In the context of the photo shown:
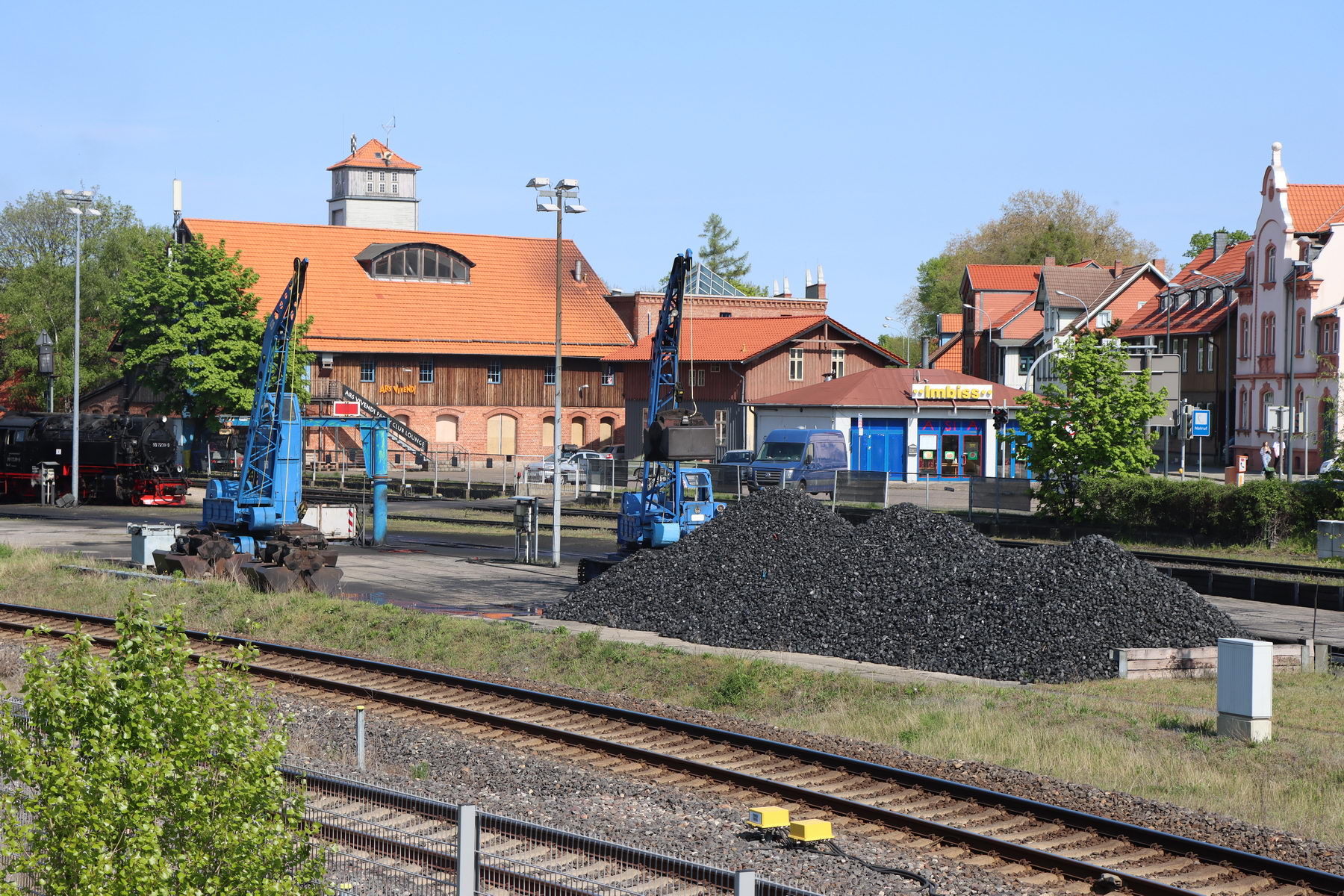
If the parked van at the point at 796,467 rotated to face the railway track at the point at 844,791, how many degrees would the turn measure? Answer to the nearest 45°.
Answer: approximately 45° to its left

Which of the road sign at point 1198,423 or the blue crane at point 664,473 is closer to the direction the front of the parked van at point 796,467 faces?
the blue crane

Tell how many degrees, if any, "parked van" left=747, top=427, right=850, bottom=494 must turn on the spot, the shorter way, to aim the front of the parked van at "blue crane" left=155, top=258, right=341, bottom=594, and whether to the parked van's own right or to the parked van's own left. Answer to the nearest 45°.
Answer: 0° — it already faces it

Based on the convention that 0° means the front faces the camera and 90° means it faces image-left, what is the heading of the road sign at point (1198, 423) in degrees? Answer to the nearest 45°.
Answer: approximately 0°

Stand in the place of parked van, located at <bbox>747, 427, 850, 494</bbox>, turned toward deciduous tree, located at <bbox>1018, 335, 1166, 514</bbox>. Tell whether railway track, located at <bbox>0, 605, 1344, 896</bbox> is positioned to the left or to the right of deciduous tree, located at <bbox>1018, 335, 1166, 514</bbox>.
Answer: right

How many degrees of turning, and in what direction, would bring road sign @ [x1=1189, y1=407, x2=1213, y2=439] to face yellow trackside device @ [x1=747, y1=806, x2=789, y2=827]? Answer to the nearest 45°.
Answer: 0° — it already faces it

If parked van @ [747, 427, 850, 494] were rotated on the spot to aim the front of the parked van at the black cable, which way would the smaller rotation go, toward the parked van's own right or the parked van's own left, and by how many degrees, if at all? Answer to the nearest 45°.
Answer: approximately 45° to the parked van's own left

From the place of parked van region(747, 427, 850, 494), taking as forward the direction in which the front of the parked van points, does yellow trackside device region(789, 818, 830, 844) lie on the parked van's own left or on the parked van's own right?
on the parked van's own left

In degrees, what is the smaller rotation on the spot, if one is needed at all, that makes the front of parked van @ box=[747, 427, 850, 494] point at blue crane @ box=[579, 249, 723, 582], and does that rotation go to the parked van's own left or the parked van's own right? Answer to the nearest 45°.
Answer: approximately 45° to the parked van's own left
